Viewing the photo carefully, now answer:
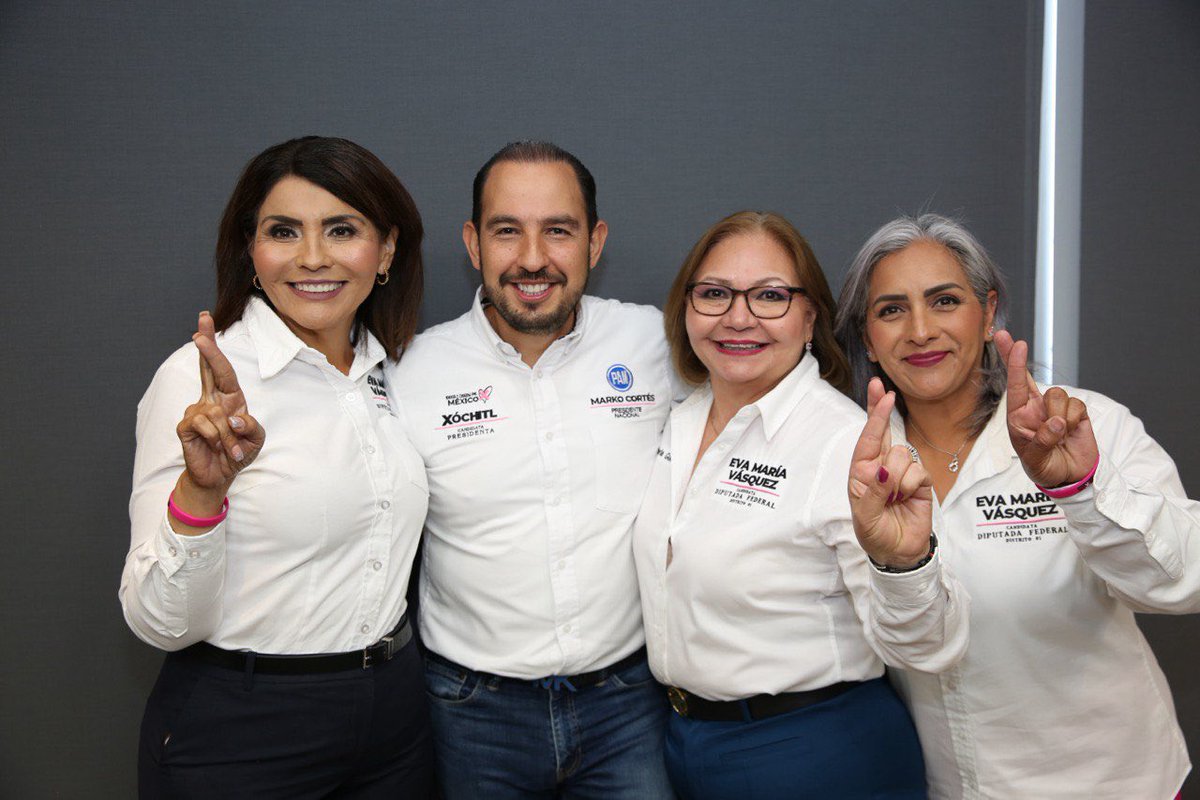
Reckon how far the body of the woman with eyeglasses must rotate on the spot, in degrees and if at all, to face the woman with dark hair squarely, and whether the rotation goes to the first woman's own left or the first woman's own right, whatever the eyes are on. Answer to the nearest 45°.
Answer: approximately 45° to the first woman's own right

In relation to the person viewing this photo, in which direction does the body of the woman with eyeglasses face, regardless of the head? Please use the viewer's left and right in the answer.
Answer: facing the viewer and to the left of the viewer

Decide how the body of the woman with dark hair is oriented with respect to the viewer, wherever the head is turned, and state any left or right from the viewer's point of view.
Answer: facing the viewer and to the right of the viewer

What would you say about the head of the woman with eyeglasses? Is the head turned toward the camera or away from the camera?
toward the camera

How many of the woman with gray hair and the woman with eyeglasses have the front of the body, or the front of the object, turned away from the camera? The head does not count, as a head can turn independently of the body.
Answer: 0

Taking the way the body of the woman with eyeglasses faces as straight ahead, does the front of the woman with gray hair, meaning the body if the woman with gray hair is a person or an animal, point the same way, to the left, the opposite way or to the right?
the same way

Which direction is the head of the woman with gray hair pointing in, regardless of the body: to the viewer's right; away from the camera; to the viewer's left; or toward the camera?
toward the camera

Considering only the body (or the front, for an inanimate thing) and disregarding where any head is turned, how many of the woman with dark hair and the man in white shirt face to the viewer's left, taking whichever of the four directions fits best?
0

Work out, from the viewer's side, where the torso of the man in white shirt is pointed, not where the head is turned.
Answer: toward the camera

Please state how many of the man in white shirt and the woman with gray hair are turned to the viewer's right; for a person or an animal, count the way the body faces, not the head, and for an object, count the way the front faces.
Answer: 0

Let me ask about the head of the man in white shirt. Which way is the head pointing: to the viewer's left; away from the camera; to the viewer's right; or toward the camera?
toward the camera

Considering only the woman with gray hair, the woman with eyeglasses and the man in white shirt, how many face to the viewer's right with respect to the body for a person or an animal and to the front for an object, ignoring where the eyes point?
0
